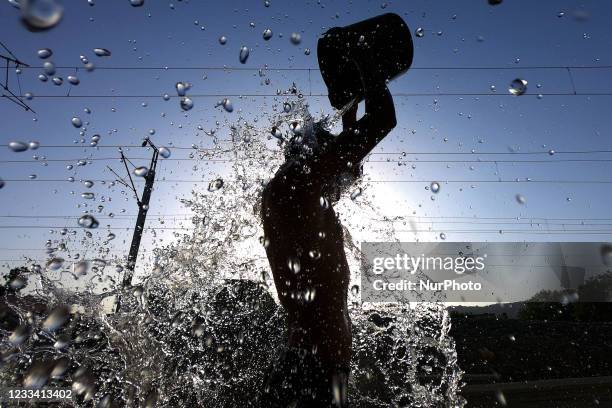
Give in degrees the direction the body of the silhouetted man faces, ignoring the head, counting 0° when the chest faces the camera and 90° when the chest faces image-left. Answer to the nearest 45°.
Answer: approximately 270°

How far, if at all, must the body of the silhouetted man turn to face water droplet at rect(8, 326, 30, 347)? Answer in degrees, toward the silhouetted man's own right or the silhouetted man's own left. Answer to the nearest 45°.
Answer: approximately 135° to the silhouetted man's own left

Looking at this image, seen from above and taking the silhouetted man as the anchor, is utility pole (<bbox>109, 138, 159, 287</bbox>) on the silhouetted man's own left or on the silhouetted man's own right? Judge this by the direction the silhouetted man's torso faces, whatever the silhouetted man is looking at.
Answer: on the silhouetted man's own left

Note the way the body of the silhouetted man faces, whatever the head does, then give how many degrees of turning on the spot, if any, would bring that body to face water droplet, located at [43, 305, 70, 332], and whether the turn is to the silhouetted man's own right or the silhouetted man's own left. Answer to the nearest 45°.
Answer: approximately 135° to the silhouetted man's own left
